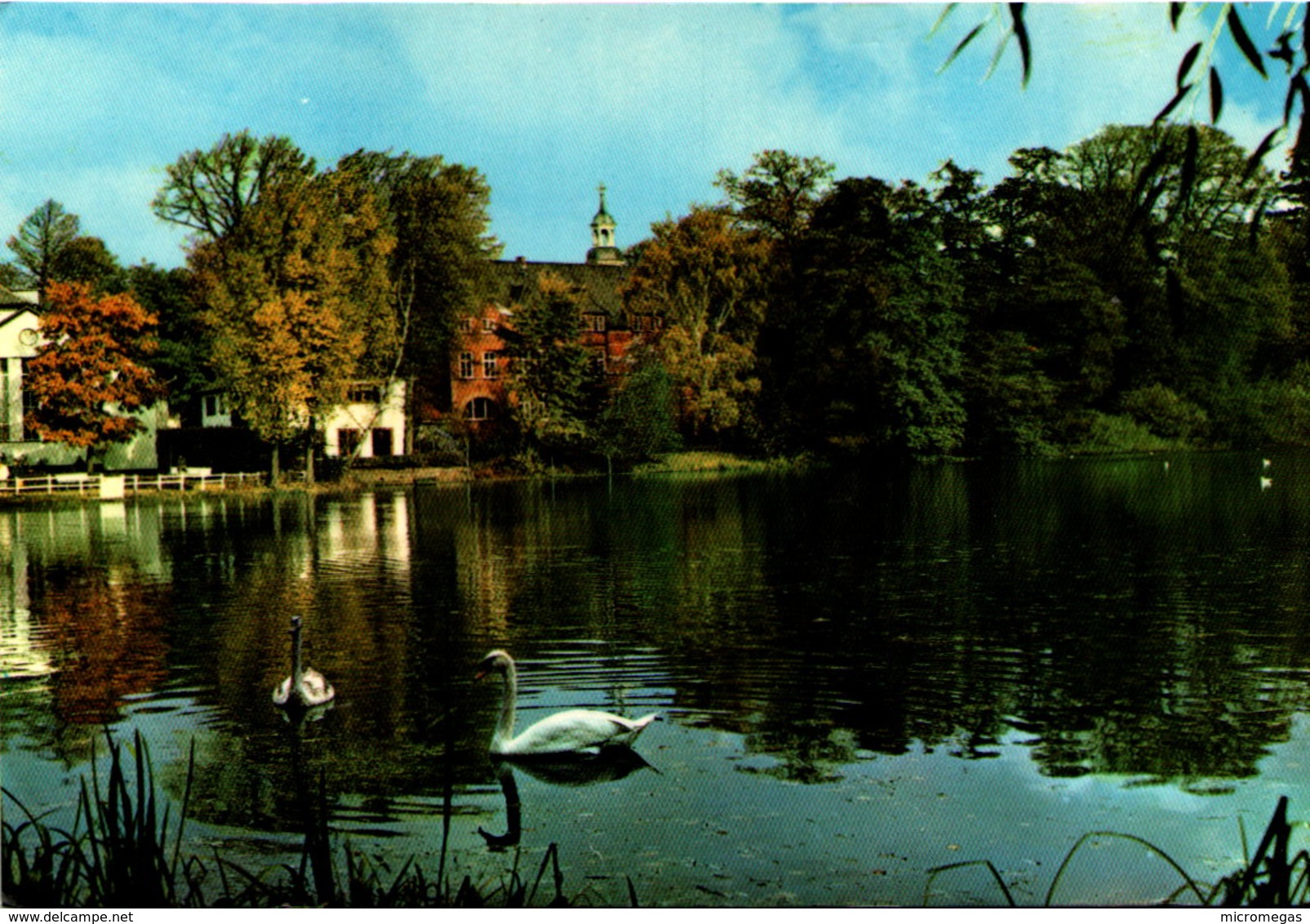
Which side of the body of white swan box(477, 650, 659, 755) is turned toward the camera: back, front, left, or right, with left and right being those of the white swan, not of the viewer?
left

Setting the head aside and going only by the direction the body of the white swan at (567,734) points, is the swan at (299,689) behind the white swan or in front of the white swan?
in front

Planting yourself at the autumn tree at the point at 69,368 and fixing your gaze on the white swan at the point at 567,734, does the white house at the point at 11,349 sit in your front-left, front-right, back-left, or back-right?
back-right

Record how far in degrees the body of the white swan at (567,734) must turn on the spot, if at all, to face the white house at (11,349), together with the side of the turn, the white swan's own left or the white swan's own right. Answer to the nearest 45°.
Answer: approximately 45° to the white swan's own right

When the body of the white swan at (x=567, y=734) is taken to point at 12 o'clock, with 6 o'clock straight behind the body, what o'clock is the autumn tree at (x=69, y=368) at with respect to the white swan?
The autumn tree is roughly at 2 o'clock from the white swan.

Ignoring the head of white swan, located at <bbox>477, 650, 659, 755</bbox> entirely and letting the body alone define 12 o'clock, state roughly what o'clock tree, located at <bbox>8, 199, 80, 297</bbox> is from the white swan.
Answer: The tree is roughly at 2 o'clock from the white swan.
